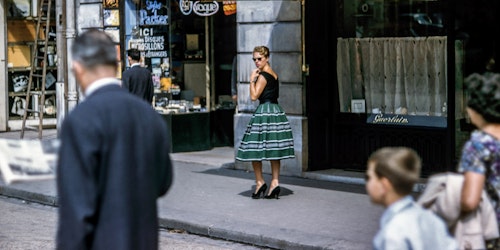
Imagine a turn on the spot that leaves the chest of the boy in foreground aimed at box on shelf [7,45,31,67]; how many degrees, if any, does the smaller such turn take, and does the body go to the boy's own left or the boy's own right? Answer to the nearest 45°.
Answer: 0° — they already face it

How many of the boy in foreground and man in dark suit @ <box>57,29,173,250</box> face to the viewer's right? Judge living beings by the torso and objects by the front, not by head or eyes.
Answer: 0

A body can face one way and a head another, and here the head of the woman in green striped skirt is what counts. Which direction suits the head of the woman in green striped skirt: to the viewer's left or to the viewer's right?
to the viewer's left

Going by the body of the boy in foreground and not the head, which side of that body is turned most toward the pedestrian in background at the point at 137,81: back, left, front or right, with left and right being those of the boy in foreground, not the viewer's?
front

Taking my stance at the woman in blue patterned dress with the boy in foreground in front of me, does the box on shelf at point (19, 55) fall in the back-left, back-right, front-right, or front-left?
back-right

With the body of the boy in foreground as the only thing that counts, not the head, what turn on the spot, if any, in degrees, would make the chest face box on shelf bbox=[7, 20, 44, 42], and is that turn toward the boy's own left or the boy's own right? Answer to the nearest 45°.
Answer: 0° — they already face it

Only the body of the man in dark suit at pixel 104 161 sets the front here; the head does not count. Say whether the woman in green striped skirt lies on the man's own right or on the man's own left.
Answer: on the man's own right

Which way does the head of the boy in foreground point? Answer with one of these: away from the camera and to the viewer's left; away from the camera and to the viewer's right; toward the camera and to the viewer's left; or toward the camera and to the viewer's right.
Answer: away from the camera and to the viewer's left

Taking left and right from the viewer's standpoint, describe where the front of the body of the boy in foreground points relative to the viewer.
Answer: facing away from the viewer and to the left of the viewer

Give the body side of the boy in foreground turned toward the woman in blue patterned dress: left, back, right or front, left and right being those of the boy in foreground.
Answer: right

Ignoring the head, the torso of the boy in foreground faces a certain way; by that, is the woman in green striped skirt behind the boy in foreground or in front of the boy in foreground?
in front

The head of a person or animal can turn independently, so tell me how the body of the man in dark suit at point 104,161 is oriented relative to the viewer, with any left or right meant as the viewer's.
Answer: facing away from the viewer and to the left of the viewer
